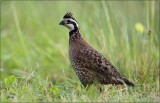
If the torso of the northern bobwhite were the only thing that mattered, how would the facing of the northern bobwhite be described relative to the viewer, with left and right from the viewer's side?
facing to the left of the viewer
